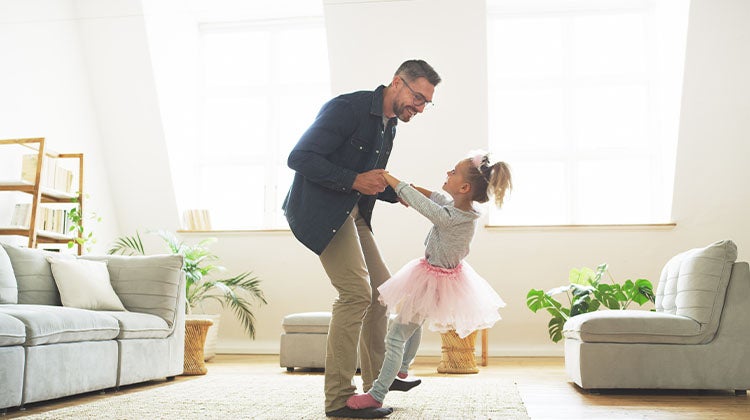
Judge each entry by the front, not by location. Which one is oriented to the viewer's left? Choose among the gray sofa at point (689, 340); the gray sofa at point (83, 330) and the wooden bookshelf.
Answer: the gray sofa at point (689, 340)

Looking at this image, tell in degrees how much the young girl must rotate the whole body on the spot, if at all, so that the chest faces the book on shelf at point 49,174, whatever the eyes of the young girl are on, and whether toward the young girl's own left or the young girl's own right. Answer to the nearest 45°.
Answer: approximately 45° to the young girl's own right

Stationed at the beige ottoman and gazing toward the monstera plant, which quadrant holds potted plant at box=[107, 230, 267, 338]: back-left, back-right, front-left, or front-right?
back-left

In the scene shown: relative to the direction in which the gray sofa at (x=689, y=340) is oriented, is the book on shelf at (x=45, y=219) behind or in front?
in front

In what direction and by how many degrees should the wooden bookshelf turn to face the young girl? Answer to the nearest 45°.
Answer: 0° — it already faces them

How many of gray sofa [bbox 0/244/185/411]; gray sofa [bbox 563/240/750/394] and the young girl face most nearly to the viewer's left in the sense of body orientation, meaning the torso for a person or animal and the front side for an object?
2

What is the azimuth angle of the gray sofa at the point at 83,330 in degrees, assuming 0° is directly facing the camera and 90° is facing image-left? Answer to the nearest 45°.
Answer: approximately 315°

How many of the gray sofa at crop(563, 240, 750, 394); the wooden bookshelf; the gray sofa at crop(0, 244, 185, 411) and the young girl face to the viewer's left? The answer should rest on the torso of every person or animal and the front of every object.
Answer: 2

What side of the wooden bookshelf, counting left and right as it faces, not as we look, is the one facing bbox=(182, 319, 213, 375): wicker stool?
front

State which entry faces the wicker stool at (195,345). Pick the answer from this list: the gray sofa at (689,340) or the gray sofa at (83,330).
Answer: the gray sofa at (689,340)

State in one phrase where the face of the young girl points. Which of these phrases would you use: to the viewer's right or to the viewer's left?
to the viewer's left

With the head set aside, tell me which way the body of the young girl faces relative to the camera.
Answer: to the viewer's left

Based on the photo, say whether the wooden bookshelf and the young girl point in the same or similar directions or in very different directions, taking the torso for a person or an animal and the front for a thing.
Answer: very different directions

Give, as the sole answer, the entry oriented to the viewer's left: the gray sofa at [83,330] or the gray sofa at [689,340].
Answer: the gray sofa at [689,340]

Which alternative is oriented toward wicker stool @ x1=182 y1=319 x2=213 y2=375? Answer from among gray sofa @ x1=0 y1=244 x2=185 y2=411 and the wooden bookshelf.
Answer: the wooden bookshelf

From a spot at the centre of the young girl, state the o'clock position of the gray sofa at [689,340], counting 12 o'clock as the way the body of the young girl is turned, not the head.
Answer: The gray sofa is roughly at 5 o'clock from the young girl.
